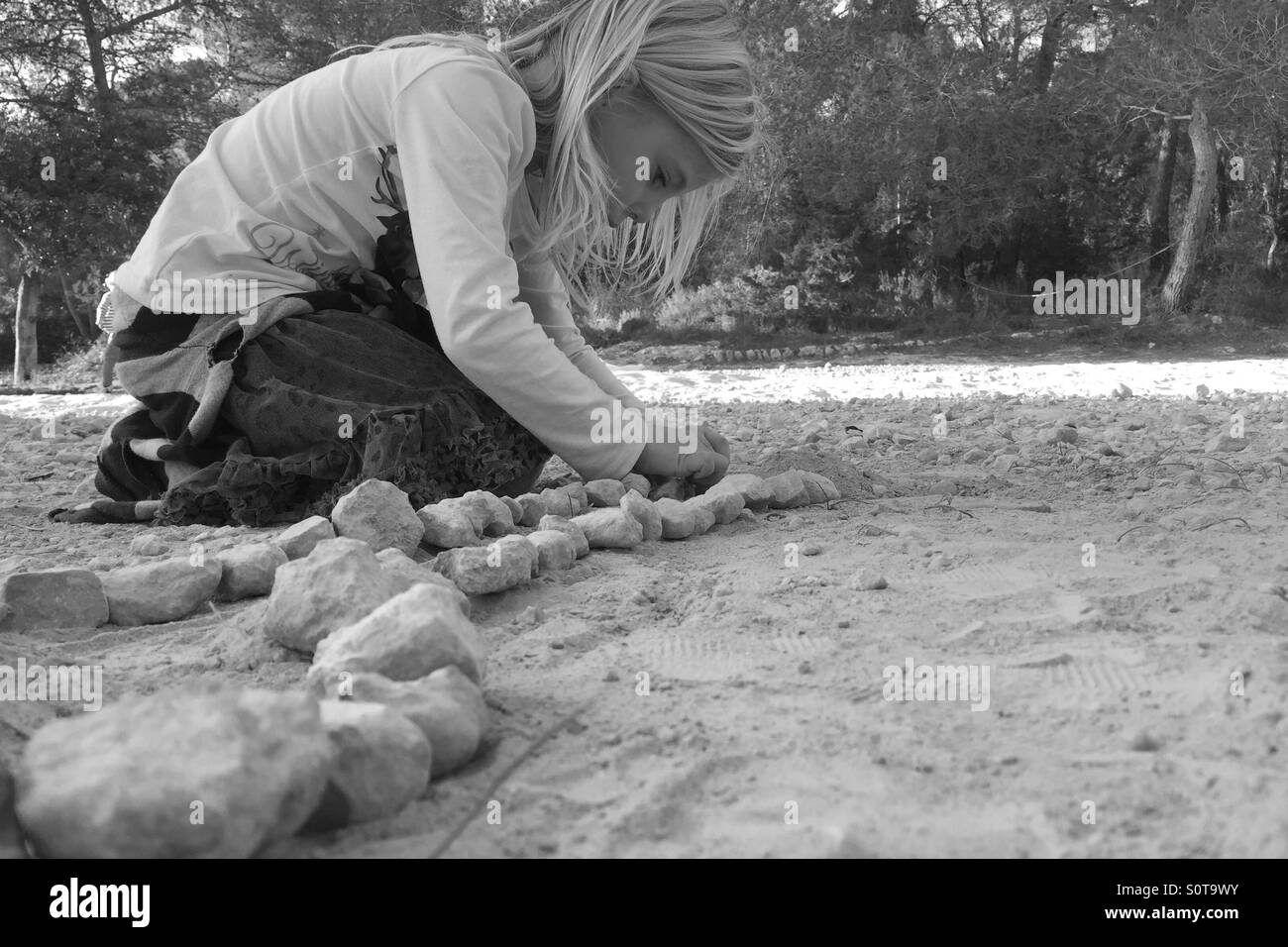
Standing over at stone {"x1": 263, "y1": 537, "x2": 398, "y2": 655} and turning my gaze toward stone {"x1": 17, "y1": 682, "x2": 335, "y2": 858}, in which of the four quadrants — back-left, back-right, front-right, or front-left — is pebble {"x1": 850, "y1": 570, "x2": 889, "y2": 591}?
back-left

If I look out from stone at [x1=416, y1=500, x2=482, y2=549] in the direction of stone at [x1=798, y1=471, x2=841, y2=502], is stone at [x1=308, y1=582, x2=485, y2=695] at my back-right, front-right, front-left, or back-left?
back-right

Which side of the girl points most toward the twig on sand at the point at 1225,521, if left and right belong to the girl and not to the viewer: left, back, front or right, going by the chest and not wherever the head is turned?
front

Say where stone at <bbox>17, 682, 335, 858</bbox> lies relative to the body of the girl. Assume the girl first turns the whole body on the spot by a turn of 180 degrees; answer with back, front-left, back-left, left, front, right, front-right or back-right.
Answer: left

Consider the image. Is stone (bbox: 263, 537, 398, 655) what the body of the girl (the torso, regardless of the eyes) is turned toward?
no

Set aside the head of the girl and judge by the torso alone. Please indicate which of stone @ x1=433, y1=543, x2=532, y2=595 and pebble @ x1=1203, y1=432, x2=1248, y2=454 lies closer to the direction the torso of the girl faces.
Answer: the pebble

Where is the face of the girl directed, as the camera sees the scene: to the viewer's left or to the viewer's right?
to the viewer's right

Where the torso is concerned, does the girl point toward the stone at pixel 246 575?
no

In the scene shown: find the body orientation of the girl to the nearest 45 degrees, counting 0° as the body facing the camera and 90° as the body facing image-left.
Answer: approximately 270°
